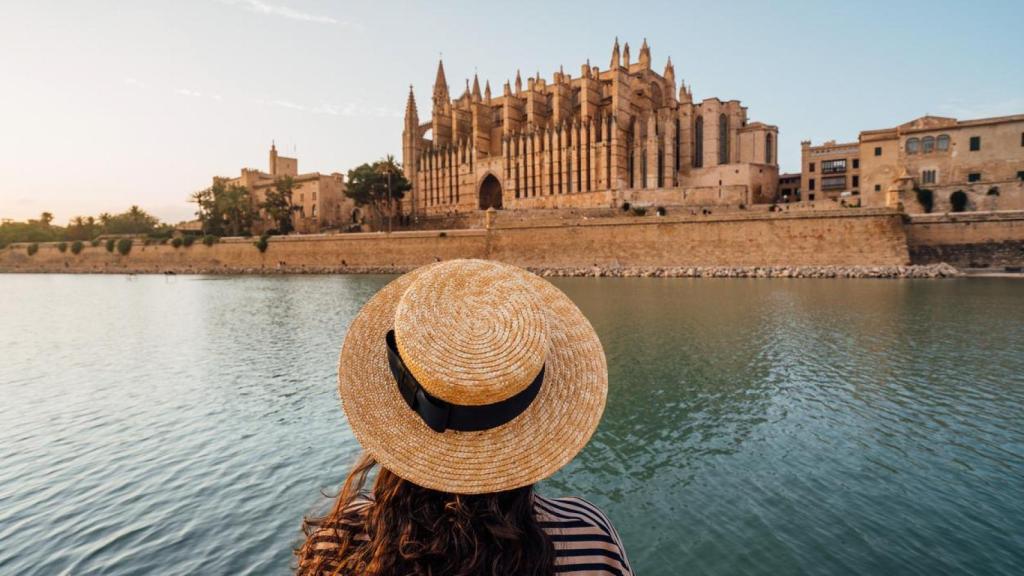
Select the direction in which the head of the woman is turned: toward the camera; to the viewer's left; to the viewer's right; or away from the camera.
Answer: away from the camera

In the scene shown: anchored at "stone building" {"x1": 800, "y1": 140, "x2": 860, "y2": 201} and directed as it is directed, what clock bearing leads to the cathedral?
The cathedral is roughly at 2 o'clock from the stone building.

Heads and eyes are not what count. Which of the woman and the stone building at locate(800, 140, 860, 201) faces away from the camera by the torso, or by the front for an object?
the woman

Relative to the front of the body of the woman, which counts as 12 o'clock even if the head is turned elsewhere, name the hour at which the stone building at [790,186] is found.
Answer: The stone building is roughly at 1 o'clock from the woman.

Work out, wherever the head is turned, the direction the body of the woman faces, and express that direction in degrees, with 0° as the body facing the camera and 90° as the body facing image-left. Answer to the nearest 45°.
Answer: approximately 180°

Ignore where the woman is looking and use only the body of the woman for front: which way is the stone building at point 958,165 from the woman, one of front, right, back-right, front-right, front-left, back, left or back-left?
front-right

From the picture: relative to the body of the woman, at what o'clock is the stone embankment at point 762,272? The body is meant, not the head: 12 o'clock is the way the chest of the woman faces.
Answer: The stone embankment is roughly at 1 o'clock from the woman.

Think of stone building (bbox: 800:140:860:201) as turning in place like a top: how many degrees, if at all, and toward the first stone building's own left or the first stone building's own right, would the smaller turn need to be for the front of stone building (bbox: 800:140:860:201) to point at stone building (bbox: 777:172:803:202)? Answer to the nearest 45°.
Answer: approximately 135° to the first stone building's own right

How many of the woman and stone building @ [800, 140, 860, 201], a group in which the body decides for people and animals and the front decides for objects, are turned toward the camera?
1

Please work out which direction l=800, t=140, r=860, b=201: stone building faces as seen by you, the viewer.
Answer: facing the viewer

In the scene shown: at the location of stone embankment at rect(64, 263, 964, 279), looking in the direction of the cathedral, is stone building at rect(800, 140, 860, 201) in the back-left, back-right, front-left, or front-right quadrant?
front-right

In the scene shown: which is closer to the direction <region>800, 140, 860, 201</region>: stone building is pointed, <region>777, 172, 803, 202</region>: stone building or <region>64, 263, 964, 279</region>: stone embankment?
the stone embankment

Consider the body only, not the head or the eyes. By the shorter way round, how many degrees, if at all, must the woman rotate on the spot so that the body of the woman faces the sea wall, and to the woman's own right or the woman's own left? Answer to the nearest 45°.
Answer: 0° — they already face it
